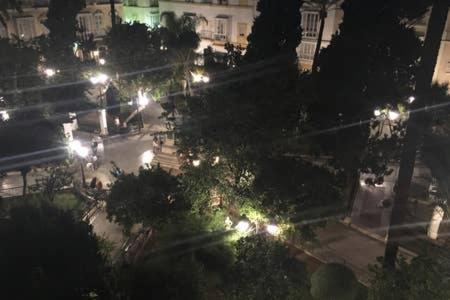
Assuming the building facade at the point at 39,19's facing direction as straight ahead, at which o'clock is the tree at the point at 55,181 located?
The tree is roughly at 12 o'clock from the building facade.

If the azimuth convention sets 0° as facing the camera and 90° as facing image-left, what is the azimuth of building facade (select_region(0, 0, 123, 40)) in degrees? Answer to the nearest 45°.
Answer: approximately 0°

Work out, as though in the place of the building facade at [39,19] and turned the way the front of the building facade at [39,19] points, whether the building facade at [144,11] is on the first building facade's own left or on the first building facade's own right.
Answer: on the first building facade's own left

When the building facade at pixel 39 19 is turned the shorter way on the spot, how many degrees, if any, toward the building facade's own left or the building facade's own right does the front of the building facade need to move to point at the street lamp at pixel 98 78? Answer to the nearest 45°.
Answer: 0° — it already faces it

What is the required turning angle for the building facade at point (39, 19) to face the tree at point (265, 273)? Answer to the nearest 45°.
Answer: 0° — it already faces it

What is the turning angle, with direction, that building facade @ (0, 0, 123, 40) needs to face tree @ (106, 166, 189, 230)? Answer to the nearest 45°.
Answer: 0° — it already faces it

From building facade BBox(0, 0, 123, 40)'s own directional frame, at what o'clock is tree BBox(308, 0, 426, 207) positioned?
The tree is roughly at 11 o'clock from the building facade.

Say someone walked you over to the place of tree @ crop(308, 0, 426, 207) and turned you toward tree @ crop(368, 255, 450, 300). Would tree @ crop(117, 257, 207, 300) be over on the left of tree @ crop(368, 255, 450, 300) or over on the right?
right

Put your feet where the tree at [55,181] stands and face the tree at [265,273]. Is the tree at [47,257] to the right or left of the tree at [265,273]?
right

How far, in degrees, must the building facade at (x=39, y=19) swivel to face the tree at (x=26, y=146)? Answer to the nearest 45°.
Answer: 0° — it already faces it
